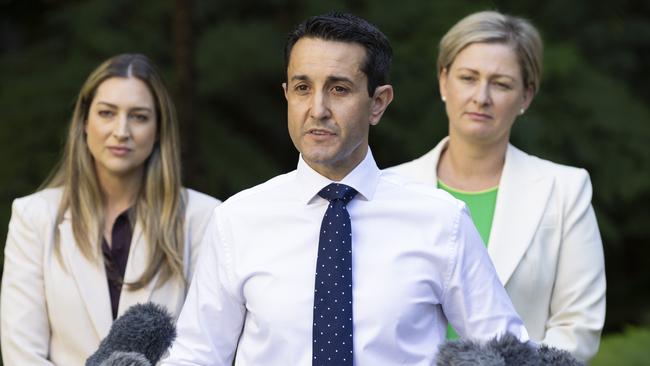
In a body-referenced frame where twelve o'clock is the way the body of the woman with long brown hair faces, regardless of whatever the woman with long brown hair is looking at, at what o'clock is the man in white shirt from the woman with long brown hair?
The man in white shirt is roughly at 11 o'clock from the woman with long brown hair.

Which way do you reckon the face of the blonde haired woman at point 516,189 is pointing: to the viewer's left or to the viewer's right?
to the viewer's left

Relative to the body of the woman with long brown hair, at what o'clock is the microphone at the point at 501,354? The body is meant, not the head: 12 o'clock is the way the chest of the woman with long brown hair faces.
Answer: The microphone is roughly at 11 o'clock from the woman with long brown hair.

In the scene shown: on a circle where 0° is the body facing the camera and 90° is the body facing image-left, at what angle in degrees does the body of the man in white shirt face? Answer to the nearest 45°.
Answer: approximately 0°

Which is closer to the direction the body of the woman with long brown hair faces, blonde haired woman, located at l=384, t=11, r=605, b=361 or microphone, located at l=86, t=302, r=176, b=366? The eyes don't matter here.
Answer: the microphone

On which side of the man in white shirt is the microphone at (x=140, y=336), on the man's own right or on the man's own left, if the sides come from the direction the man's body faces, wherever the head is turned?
on the man's own right

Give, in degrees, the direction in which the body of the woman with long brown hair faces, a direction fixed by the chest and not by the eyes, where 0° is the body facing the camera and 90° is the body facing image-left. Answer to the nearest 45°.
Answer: approximately 0°

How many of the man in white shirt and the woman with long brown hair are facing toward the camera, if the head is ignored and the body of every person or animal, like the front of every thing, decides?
2

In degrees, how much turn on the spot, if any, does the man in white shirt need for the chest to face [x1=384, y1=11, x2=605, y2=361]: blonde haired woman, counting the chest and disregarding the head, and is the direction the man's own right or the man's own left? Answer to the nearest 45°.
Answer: approximately 135° to the man's own left

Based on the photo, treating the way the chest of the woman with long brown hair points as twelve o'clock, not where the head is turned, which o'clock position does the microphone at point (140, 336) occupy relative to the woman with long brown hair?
The microphone is roughly at 12 o'clock from the woman with long brown hair.
